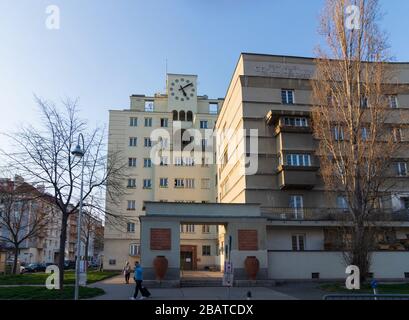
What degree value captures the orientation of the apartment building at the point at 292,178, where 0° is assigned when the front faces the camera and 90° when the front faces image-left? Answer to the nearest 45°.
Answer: approximately 0°

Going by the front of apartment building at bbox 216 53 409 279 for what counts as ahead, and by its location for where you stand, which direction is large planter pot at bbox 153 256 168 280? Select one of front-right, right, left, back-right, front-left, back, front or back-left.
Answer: front-right

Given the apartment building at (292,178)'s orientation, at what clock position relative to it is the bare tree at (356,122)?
The bare tree is roughly at 11 o'clock from the apartment building.

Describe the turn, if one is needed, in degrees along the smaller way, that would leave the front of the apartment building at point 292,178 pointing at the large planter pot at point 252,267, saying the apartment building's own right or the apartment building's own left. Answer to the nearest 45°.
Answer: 0° — it already faces it
